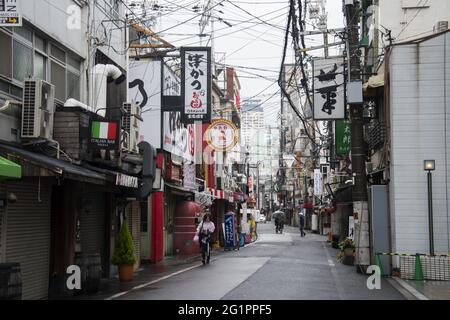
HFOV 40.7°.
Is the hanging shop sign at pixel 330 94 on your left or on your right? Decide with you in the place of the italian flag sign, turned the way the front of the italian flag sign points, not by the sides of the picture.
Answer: on your left

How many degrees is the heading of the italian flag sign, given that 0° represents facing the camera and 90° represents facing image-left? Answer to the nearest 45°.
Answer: approximately 0°

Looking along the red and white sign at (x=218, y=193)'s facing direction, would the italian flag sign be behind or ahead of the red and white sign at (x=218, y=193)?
ahead

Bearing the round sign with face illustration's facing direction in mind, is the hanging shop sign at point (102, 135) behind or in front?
in front

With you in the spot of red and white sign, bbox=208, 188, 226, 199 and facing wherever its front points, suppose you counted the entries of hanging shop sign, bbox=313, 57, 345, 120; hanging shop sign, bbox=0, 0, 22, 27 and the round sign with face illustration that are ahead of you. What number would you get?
3

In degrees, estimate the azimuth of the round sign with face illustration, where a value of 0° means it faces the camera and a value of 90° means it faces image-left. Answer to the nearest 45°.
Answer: approximately 0°

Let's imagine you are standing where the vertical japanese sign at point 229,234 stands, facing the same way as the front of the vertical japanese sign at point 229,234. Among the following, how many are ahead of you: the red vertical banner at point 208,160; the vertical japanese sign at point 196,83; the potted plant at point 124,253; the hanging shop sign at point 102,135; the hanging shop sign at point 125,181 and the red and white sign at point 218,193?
4

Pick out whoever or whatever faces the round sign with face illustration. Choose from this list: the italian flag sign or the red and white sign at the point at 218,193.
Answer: the red and white sign

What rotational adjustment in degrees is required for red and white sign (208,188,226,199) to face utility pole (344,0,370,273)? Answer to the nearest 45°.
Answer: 0° — it already faces it

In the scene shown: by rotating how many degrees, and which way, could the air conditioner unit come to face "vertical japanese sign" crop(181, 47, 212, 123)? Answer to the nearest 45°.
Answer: approximately 90° to its left
